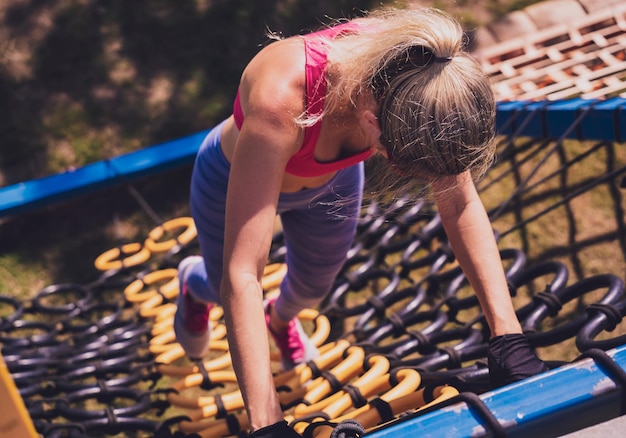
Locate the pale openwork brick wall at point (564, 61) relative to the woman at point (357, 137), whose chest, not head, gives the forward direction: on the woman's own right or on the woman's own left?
on the woman's own left
